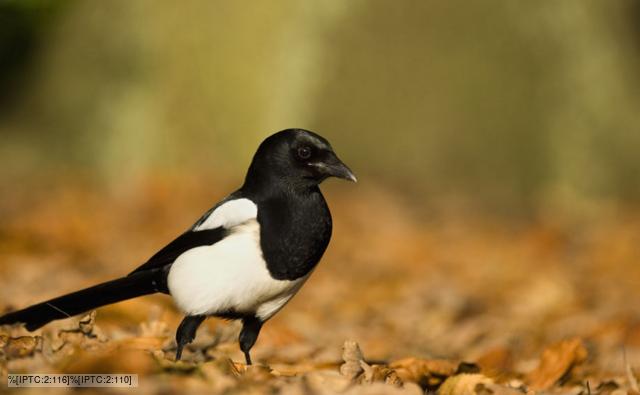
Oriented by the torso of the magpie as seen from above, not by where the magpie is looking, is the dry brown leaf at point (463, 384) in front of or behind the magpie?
in front

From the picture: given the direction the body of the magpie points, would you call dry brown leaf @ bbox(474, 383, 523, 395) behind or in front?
in front

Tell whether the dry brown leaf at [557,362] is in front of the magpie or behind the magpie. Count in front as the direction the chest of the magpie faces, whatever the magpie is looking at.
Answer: in front

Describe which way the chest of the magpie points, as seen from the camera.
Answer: to the viewer's right

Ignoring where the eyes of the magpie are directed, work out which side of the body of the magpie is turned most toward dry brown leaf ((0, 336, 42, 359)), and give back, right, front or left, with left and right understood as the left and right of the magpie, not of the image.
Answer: back
